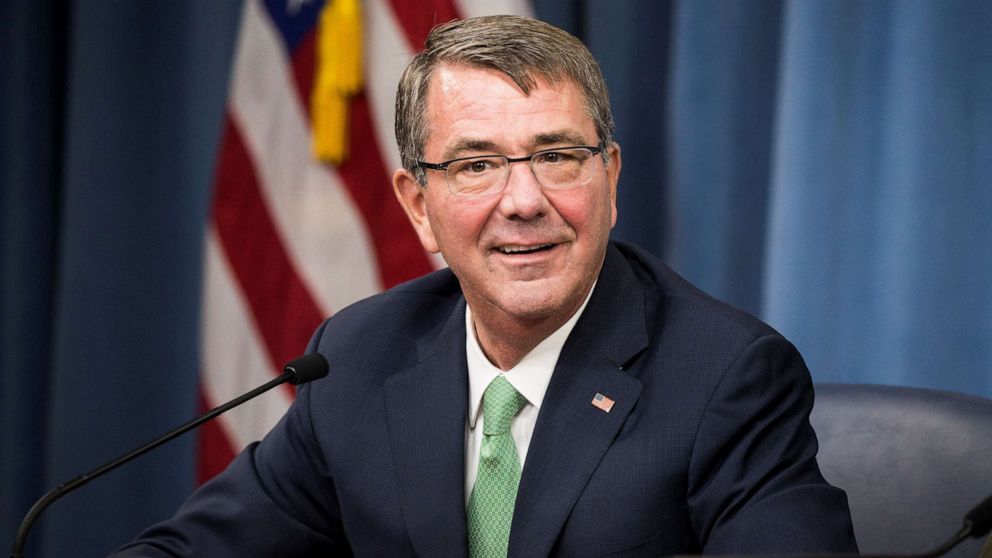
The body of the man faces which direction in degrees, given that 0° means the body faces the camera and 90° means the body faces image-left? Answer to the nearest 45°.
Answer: approximately 0°

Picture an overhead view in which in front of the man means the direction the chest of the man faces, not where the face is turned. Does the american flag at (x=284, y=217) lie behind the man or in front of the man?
behind

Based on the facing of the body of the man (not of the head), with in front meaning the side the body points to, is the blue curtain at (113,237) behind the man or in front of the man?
behind
